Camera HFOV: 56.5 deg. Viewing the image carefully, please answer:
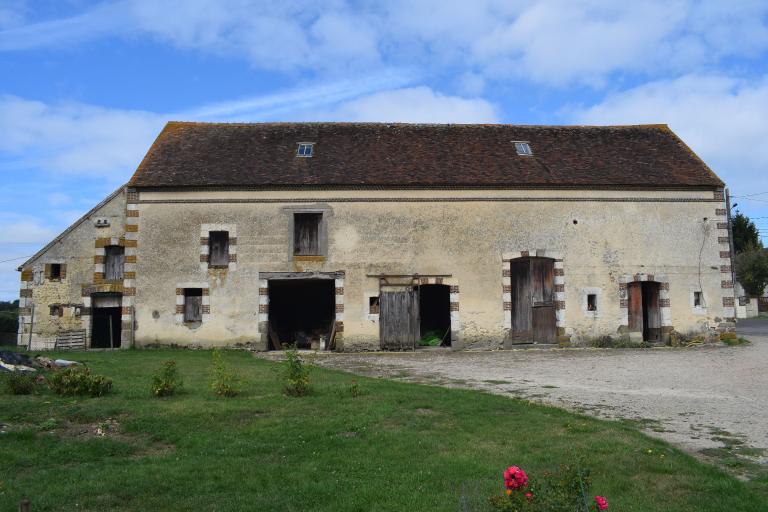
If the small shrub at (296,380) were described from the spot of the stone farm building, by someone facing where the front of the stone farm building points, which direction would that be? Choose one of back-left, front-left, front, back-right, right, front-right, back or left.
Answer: front

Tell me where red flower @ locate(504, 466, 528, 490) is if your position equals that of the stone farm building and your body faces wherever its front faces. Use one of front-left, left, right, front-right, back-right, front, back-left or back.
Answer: front

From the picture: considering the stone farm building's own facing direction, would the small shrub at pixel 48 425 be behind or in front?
in front

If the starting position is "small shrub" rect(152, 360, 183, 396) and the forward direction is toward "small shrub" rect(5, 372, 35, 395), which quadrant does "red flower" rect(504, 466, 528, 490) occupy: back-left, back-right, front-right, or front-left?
back-left

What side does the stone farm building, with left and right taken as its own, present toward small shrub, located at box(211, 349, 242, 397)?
front

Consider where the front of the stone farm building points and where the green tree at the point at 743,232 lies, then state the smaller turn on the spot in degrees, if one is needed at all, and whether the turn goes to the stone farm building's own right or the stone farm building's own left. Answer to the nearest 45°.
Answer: approximately 135° to the stone farm building's own left

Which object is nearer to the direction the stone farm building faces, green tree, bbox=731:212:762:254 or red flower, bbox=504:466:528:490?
the red flower

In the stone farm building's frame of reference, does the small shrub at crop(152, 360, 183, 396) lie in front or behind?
in front

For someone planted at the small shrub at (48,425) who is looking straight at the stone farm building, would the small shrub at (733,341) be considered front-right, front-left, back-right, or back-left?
front-right

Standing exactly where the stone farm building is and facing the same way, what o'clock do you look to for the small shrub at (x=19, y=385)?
The small shrub is roughly at 1 o'clock from the stone farm building.

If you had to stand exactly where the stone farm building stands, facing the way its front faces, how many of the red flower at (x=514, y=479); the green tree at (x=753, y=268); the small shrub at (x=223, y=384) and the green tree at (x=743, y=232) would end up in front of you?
2

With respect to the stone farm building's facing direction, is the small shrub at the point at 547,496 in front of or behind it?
in front

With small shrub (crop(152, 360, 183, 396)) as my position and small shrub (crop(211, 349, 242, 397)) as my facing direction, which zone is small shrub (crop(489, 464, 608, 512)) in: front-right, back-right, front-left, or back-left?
front-right

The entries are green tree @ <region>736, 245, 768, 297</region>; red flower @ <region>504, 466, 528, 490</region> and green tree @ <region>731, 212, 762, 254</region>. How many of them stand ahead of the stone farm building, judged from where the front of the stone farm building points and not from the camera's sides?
1

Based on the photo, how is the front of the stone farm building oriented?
toward the camera

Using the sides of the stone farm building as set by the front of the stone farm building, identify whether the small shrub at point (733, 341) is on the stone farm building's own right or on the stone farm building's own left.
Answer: on the stone farm building's own left

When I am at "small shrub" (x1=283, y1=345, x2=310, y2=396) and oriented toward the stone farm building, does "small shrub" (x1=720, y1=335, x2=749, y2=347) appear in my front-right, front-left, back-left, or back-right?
front-right
